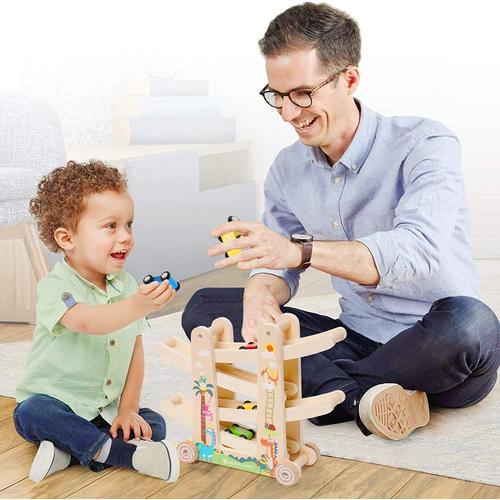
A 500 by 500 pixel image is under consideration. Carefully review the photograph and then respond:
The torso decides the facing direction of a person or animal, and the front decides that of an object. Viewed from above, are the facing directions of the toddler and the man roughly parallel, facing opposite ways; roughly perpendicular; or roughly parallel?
roughly perpendicular

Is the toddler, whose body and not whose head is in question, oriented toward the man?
no

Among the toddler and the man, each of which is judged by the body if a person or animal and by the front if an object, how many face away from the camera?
0

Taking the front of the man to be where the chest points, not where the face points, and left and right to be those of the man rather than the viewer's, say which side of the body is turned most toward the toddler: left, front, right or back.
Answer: front

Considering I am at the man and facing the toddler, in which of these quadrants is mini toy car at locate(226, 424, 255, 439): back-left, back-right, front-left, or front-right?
front-left

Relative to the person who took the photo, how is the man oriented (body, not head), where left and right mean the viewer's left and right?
facing the viewer and to the left of the viewer

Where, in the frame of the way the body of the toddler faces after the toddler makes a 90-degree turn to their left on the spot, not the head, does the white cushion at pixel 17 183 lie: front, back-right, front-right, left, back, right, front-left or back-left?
front-left

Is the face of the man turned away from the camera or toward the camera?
toward the camera

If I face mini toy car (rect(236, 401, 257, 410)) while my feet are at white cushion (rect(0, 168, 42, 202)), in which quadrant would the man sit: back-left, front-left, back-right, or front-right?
front-left
